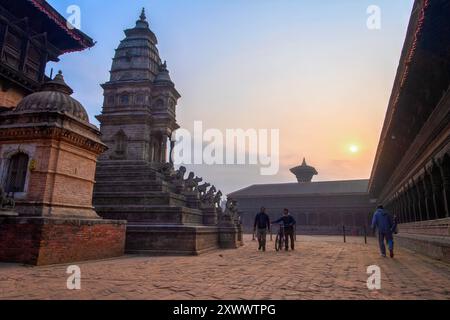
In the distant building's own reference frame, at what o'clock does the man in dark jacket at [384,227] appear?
The man in dark jacket is roughly at 12 o'clock from the distant building.

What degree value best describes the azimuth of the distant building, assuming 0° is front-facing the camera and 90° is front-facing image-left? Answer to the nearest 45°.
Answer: approximately 0°
